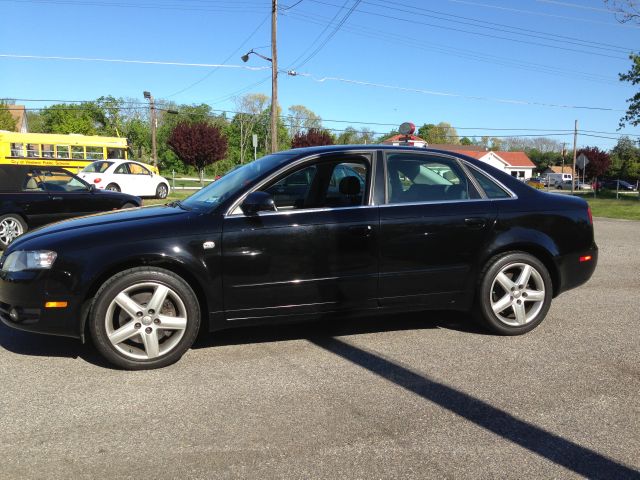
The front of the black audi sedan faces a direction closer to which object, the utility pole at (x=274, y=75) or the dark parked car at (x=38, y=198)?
the dark parked car

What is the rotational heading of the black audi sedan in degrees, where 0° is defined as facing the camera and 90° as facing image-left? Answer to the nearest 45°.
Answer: approximately 90°

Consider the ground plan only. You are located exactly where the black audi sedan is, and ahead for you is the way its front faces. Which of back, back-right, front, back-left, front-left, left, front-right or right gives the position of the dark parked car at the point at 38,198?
front-right

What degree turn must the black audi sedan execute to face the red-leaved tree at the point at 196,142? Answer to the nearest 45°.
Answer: approximately 90° to its right

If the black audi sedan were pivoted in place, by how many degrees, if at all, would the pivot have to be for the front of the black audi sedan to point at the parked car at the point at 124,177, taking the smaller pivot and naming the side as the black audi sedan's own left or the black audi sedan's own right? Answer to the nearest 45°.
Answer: approximately 90° to the black audi sedan's own right

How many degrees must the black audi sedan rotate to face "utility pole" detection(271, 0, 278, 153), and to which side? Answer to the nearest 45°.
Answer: approximately 90° to its right

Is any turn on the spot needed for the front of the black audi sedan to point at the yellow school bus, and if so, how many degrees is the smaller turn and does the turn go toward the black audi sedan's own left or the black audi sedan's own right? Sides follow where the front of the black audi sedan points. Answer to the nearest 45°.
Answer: approximately 45° to the black audi sedan's own right
